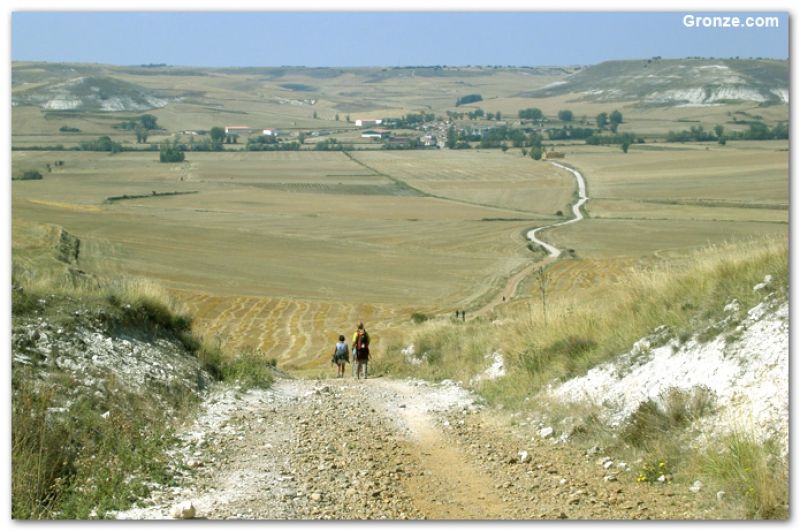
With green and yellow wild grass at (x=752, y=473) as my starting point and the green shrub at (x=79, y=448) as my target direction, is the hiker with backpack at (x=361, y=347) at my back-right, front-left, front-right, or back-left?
front-right

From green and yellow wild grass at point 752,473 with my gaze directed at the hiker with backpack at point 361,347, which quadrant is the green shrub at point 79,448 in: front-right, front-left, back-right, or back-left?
front-left

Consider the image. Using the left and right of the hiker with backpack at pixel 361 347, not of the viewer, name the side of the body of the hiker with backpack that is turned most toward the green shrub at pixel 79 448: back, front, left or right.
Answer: back

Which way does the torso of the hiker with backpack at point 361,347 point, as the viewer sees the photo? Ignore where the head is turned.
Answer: away from the camera

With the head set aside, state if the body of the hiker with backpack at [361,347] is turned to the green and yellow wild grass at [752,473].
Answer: no
